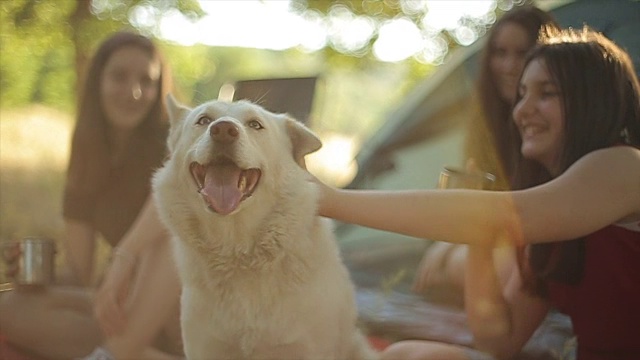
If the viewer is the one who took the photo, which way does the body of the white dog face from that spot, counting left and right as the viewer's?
facing the viewer

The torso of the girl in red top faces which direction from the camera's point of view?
to the viewer's left

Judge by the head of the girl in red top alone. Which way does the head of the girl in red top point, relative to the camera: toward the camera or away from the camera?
toward the camera

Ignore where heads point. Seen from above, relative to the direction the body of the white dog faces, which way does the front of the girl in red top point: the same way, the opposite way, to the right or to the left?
to the right

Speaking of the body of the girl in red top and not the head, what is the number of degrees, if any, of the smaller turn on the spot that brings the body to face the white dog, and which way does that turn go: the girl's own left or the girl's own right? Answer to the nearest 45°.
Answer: approximately 45° to the girl's own left

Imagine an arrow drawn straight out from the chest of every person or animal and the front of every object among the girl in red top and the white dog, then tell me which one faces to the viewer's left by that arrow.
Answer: the girl in red top

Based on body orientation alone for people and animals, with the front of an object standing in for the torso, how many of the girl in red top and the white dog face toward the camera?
1

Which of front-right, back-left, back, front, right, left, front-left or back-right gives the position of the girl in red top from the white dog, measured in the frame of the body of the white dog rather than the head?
left
